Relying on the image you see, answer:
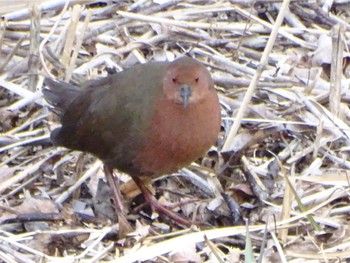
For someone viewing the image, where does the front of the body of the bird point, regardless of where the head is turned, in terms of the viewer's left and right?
facing the viewer and to the right of the viewer
